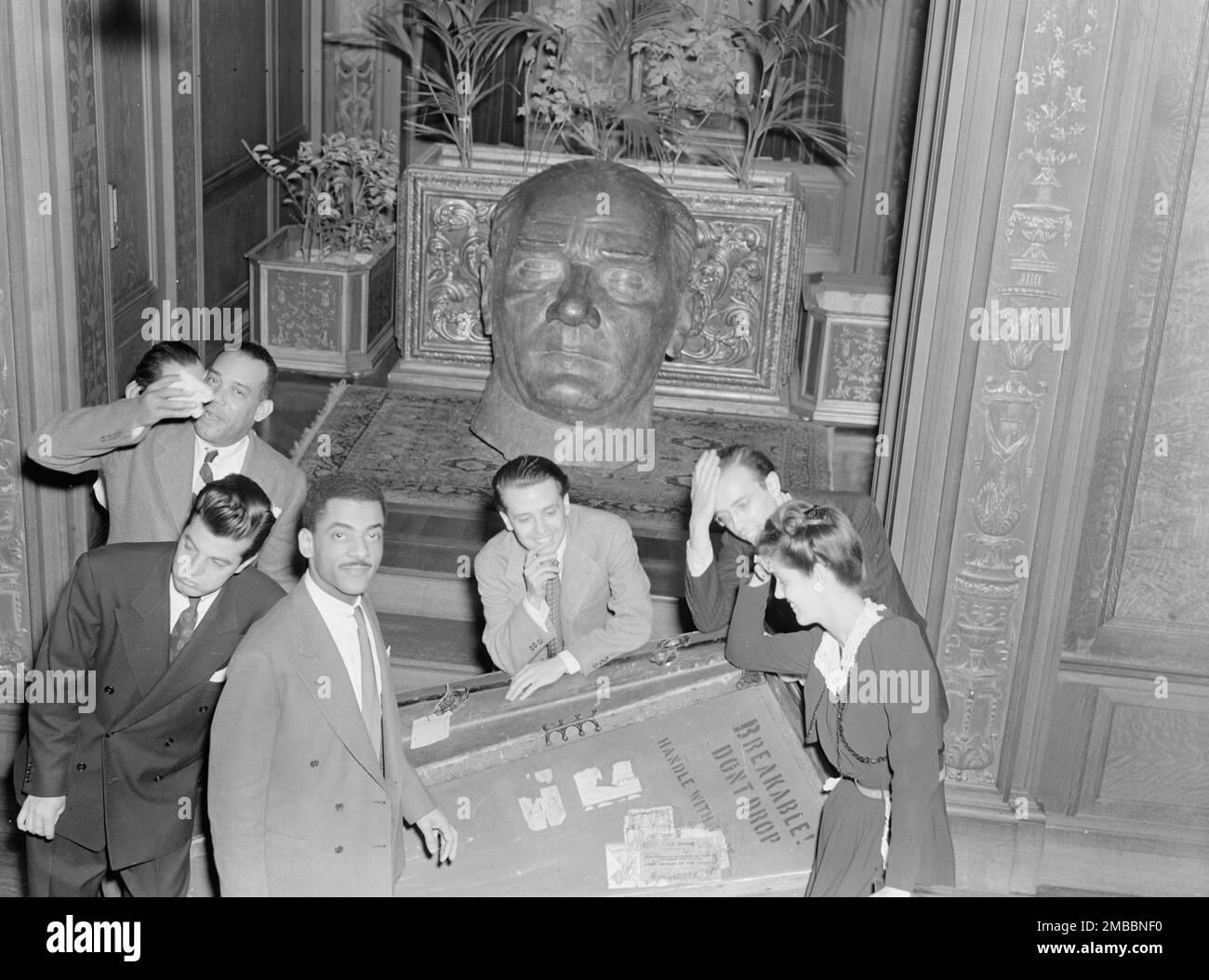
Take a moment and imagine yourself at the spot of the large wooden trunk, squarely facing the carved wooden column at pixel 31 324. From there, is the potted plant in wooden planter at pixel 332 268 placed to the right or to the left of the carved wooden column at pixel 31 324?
right

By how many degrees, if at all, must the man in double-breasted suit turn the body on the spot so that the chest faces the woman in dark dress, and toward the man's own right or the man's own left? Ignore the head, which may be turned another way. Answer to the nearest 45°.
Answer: approximately 45° to the man's own left

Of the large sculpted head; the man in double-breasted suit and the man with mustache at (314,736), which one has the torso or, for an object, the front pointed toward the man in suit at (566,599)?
the large sculpted head

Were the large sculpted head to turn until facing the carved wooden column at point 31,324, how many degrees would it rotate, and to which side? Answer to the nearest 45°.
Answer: approximately 45° to its right

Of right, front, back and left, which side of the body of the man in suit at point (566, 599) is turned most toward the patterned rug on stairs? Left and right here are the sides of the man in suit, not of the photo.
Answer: back

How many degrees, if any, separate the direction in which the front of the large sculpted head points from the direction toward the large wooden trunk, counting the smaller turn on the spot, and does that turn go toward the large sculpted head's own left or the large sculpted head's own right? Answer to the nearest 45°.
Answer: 0° — it already faces it

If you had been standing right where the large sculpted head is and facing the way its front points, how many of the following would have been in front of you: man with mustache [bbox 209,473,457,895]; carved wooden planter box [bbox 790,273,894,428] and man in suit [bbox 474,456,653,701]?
2

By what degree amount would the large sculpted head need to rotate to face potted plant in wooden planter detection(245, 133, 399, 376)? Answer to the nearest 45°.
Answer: approximately 135° to its right

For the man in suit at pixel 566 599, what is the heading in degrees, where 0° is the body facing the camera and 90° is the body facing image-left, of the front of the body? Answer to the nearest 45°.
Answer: approximately 0°

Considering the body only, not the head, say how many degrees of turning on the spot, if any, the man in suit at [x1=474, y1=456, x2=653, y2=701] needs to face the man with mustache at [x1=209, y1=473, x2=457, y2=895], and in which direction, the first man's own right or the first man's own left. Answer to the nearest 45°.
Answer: approximately 45° to the first man's own right

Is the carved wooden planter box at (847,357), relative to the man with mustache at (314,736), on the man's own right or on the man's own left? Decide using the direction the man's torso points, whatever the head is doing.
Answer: on the man's own left

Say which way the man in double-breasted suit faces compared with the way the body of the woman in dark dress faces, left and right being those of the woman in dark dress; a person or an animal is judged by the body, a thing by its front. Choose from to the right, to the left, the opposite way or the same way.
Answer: to the left
